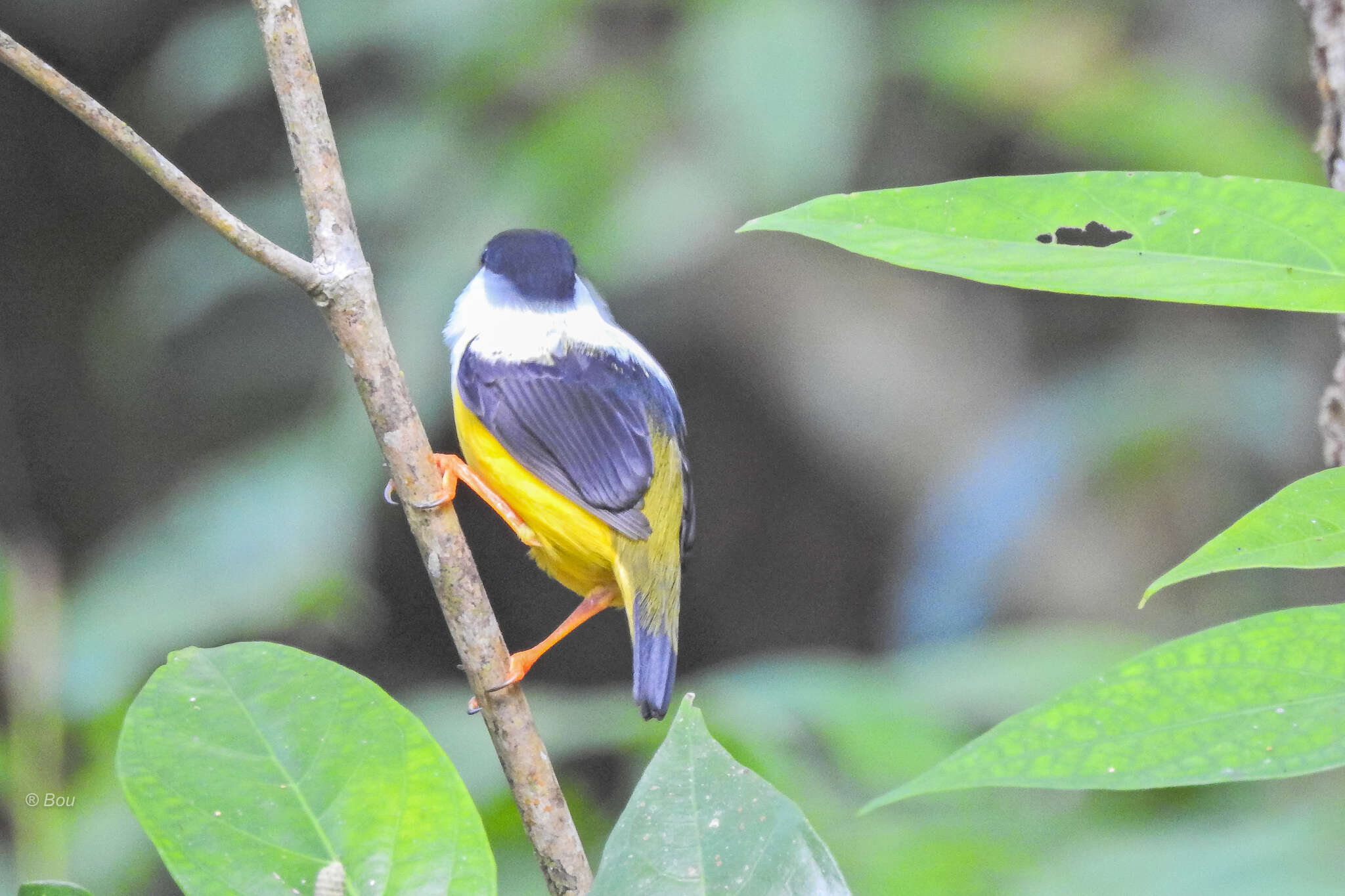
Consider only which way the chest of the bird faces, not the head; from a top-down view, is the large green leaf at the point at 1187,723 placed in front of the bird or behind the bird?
behind

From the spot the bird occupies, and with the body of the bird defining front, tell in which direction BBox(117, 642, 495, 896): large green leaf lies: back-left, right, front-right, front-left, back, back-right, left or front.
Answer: back-left

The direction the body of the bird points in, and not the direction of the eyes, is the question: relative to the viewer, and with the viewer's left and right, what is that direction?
facing away from the viewer and to the left of the viewer
